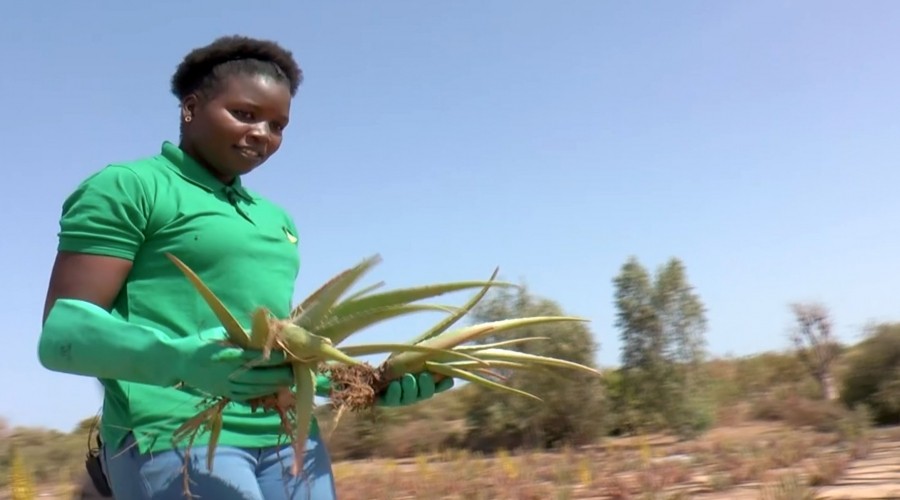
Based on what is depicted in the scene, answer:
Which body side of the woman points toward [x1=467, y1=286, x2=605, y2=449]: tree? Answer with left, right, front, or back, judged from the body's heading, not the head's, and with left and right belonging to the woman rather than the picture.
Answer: left

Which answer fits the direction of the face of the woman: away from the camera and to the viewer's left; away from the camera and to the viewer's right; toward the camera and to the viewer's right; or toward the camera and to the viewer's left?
toward the camera and to the viewer's right

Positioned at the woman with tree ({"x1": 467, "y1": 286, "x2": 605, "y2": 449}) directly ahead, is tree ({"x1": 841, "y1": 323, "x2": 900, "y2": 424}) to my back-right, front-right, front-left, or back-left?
front-right

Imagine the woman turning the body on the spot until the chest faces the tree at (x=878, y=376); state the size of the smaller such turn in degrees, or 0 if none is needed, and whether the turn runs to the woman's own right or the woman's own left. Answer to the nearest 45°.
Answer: approximately 90° to the woman's own left

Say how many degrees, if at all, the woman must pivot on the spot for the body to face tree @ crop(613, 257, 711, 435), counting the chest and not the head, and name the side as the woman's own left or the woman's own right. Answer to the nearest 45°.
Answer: approximately 90° to the woman's own left

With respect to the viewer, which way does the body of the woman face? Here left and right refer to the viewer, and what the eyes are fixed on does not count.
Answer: facing the viewer and to the right of the viewer
